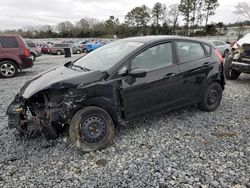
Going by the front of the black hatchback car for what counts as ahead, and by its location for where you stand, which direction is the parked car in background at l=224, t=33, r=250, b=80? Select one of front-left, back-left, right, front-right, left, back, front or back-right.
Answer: back

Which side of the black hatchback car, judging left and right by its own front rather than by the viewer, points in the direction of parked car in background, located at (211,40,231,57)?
back

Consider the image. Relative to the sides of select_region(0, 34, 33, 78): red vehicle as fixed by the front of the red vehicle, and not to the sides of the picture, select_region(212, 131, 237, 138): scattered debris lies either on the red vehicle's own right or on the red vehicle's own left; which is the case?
on the red vehicle's own left

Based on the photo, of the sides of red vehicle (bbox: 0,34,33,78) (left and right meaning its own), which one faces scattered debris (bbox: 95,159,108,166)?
left

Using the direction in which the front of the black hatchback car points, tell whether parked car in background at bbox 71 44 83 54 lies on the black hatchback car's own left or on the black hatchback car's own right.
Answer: on the black hatchback car's own right

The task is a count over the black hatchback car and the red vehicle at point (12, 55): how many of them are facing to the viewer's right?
0

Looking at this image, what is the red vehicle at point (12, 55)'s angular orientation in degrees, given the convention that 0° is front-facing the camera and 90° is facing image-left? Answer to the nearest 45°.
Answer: approximately 90°

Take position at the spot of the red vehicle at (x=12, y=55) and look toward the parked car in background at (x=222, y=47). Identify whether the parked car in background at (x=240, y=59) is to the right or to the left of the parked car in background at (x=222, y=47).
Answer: right

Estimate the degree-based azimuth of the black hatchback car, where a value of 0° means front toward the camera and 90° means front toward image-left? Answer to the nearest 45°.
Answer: approximately 45°

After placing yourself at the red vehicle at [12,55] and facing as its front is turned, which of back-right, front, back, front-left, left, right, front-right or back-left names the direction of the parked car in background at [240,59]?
back-left
